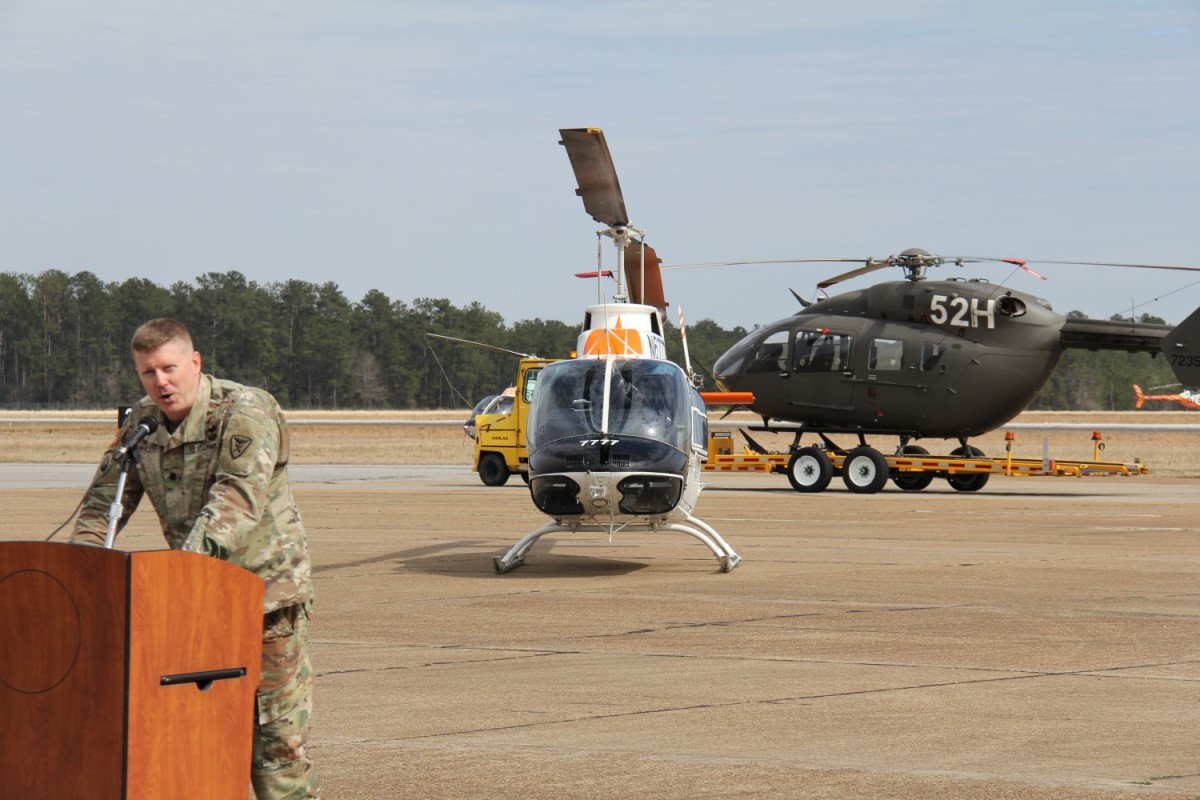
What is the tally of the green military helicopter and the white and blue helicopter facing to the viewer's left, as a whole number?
1

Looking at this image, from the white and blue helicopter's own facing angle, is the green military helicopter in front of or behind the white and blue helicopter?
behind

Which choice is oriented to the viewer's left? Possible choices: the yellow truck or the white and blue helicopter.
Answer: the yellow truck

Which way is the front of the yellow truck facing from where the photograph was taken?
facing to the left of the viewer

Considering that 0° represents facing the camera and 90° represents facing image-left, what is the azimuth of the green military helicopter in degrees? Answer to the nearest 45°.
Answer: approximately 90°
